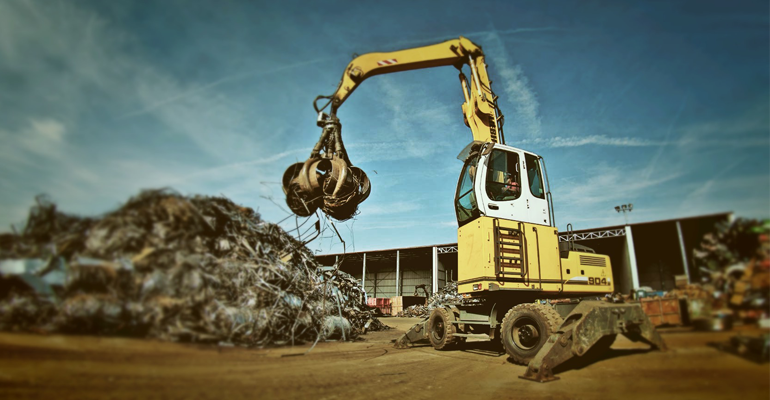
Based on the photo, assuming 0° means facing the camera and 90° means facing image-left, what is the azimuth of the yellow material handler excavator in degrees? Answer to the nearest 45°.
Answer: approximately 45°

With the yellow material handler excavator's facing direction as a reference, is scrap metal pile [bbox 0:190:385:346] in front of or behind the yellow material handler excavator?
in front
